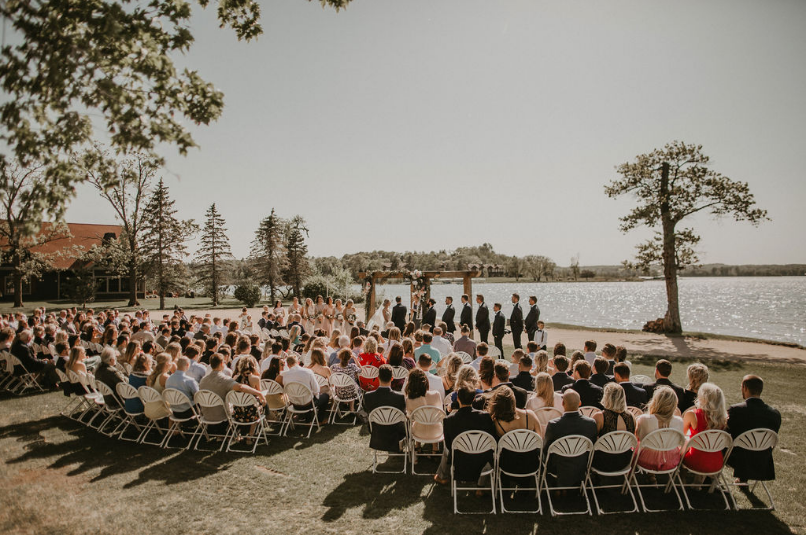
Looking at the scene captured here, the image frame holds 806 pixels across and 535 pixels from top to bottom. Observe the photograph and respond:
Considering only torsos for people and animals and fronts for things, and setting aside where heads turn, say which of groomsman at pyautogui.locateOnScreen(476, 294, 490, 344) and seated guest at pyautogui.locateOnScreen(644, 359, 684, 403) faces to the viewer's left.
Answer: the groomsman

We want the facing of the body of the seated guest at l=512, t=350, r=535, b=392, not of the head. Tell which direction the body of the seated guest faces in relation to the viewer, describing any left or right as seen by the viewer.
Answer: facing away from the viewer

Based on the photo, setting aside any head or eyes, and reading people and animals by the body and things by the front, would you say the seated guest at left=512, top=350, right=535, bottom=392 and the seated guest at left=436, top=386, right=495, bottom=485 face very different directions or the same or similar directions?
same or similar directions

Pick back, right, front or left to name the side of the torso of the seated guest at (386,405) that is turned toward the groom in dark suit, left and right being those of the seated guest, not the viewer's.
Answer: front

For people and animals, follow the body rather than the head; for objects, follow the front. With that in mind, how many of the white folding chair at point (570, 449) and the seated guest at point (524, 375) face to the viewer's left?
0

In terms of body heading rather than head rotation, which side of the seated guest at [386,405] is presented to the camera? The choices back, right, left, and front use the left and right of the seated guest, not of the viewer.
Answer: back

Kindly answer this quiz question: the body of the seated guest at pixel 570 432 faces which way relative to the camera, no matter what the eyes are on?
away from the camera

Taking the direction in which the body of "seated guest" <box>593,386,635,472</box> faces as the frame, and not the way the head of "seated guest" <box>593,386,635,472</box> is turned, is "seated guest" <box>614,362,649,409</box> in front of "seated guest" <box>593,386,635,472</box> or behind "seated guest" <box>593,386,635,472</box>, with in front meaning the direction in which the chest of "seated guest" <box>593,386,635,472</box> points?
in front

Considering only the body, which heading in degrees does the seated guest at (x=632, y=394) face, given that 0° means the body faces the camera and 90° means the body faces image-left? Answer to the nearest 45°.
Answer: approximately 135°

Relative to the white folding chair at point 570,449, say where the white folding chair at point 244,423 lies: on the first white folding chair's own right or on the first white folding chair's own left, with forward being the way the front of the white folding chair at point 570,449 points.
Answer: on the first white folding chair's own left

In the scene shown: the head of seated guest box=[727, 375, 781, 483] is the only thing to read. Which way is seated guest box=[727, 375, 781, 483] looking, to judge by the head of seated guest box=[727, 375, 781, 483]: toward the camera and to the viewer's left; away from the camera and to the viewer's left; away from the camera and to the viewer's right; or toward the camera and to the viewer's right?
away from the camera and to the viewer's left

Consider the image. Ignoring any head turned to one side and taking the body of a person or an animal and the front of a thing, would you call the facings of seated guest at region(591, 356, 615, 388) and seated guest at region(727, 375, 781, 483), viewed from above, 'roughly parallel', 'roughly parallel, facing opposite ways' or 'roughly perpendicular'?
roughly parallel

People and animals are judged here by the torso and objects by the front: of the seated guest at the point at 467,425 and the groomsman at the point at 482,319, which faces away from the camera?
the seated guest

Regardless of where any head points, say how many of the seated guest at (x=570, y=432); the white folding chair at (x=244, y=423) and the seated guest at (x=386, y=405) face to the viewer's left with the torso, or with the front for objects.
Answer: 0

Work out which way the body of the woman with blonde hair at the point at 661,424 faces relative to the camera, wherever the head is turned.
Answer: away from the camera
